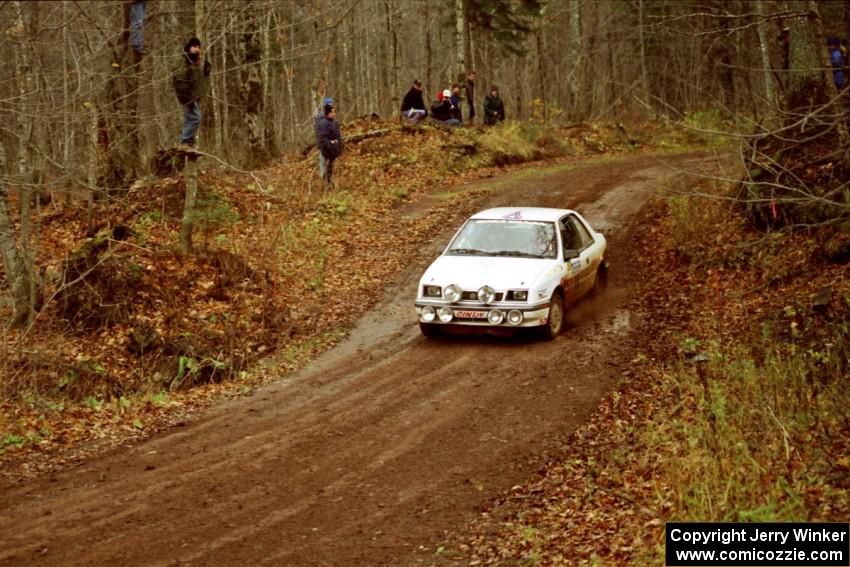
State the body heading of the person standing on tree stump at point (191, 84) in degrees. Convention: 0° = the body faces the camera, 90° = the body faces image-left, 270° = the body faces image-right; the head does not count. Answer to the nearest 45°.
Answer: approximately 315°

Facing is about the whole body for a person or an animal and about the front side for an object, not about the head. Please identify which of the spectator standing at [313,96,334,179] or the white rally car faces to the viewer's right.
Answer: the spectator standing

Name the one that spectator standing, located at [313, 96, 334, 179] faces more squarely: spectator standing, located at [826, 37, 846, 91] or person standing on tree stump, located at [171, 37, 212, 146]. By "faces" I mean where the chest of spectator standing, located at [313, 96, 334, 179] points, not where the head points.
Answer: the spectator standing

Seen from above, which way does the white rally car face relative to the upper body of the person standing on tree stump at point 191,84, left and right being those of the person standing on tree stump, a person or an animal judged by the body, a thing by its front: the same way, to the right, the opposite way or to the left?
to the right

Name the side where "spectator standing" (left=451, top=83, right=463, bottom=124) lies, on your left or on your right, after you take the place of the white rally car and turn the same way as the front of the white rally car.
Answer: on your right

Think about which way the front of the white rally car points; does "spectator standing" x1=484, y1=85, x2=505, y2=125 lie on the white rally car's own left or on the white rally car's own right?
on the white rally car's own right

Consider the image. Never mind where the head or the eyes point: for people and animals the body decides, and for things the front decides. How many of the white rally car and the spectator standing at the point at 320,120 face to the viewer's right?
1

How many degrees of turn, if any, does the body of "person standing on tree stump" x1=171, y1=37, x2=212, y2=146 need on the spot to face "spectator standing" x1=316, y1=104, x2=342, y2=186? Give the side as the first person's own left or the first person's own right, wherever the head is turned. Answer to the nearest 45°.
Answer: approximately 90° to the first person's own left
